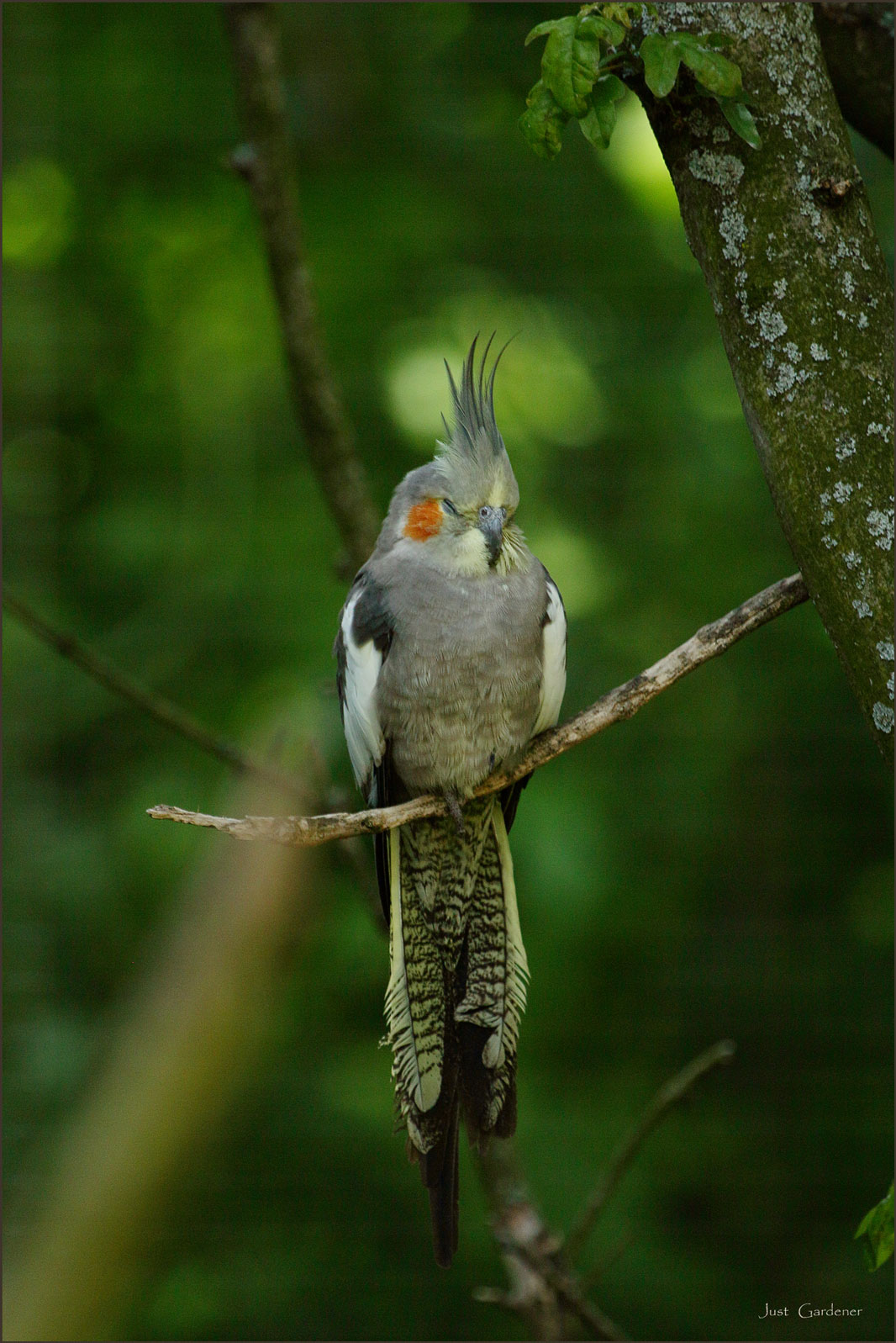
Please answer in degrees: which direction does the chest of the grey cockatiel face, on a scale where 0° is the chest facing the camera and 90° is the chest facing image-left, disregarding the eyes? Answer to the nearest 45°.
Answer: approximately 0°
